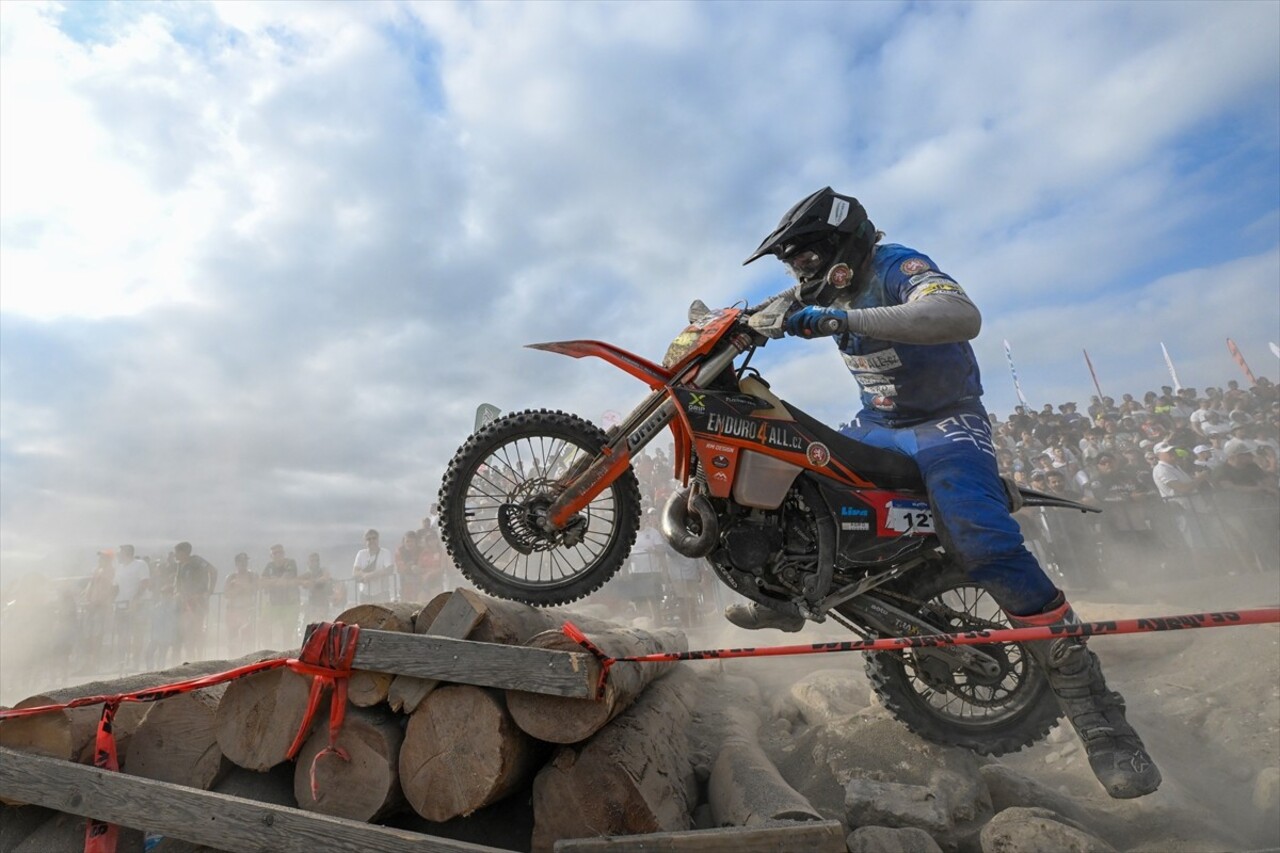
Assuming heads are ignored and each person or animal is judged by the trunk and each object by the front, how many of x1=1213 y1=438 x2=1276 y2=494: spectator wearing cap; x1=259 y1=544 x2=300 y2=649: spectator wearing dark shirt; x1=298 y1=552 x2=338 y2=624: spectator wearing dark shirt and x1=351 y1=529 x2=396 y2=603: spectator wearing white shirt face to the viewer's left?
0

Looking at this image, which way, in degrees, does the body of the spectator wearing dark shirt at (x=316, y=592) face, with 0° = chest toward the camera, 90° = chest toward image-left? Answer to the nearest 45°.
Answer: approximately 0°

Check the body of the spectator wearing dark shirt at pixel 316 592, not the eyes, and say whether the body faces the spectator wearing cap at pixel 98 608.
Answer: no

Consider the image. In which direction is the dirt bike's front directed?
to the viewer's left

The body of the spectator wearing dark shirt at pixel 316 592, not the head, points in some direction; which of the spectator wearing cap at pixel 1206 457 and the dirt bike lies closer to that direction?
the dirt bike

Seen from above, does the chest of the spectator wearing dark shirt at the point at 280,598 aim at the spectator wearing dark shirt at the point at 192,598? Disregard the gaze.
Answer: no

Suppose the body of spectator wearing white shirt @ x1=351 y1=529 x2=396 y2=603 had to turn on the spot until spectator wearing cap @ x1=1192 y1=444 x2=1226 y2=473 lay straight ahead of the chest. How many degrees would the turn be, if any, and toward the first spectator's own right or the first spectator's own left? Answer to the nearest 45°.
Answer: approximately 45° to the first spectator's own left

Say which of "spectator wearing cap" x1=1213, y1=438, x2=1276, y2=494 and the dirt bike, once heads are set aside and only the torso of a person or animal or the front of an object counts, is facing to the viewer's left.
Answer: the dirt bike

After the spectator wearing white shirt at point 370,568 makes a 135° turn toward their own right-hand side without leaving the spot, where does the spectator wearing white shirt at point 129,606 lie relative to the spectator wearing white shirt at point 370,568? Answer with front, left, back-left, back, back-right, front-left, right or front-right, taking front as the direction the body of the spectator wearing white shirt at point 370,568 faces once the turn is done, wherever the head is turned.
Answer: front

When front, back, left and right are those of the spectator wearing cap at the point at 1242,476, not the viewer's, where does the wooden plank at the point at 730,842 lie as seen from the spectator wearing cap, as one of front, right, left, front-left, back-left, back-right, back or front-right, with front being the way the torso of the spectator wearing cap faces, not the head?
front

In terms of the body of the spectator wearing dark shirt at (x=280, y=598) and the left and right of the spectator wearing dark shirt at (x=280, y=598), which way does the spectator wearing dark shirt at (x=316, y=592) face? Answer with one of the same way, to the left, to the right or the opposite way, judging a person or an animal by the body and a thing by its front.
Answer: the same way

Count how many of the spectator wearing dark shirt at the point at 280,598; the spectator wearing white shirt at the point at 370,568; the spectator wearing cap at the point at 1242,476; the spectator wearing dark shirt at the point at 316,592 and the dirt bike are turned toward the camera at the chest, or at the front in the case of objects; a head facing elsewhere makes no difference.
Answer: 4

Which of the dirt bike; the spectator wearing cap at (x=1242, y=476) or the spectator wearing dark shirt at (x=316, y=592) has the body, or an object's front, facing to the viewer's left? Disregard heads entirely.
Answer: the dirt bike

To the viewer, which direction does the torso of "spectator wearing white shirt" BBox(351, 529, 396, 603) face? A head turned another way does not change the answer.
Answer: toward the camera

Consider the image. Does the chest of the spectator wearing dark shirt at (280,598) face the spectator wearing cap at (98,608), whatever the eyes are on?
no

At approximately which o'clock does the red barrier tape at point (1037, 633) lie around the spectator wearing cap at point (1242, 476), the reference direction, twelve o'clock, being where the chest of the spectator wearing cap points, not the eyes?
The red barrier tape is roughly at 12 o'clock from the spectator wearing cap.

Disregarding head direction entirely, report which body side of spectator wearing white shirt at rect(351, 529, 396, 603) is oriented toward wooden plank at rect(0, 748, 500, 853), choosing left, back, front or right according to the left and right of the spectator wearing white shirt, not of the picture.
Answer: front

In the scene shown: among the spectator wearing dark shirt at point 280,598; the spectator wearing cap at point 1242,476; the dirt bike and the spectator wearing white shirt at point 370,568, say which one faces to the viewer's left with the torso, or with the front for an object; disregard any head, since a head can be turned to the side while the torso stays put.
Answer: the dirt bike

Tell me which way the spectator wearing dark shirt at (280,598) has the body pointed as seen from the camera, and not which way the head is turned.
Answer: toward the camera
